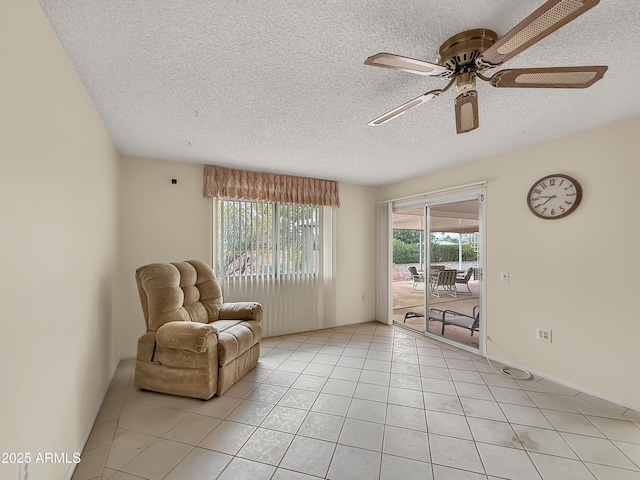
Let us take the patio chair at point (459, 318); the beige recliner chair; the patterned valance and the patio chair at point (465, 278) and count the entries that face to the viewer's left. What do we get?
2

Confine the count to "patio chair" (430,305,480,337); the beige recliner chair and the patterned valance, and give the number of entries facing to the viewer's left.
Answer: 1

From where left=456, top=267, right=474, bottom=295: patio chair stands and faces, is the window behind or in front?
in front

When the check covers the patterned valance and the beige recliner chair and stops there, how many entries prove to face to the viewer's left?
0

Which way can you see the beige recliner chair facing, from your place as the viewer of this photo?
facing the viewer and to the right of the viewer

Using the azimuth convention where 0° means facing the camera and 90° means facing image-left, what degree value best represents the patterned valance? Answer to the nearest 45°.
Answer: approximately 315°

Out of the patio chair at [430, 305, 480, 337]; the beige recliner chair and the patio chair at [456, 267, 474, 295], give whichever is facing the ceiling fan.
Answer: the beige recliner chair

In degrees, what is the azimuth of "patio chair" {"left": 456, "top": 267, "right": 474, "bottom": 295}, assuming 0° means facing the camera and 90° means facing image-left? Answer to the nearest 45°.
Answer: approximately 90°

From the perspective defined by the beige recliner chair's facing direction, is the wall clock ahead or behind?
ahead

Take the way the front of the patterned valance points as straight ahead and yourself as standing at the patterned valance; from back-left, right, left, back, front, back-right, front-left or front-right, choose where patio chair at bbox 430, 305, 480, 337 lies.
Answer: front-left

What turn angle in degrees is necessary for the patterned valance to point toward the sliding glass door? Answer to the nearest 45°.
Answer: approximately 45° to its left

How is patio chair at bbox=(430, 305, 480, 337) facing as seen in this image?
to the viewer's left

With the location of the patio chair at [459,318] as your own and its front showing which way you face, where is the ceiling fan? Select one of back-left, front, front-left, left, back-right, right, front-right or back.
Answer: left

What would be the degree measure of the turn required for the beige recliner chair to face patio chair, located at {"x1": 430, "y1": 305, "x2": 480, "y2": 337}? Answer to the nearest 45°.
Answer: approximately 45° to its left

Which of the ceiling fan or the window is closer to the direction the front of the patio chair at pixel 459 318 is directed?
the window
